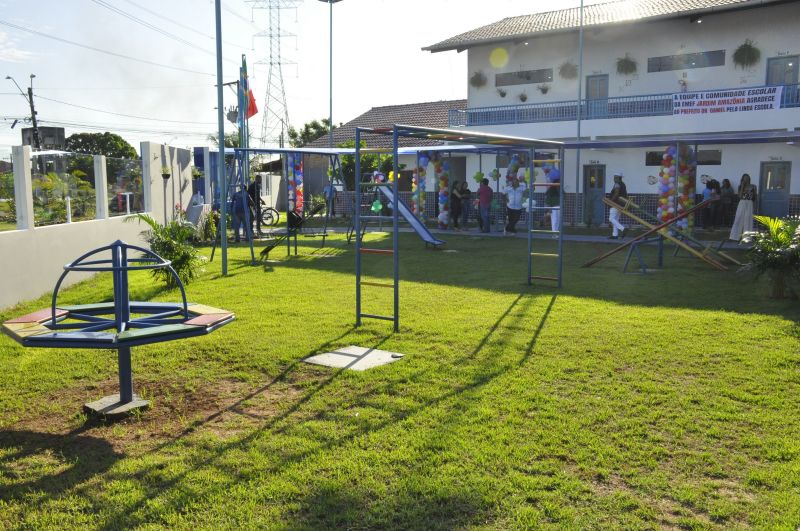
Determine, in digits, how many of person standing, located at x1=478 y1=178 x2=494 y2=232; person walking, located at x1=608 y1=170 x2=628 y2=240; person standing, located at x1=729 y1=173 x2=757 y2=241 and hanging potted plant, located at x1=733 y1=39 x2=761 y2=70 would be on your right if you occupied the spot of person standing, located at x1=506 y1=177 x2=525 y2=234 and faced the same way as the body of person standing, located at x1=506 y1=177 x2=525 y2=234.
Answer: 1

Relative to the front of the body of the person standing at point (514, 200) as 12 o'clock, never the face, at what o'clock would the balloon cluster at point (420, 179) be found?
The balloon cluster is roughly at 4 o'clock from the person standing.

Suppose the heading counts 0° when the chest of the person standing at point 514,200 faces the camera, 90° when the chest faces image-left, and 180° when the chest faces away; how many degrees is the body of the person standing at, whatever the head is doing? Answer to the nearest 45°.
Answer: approximately 0°

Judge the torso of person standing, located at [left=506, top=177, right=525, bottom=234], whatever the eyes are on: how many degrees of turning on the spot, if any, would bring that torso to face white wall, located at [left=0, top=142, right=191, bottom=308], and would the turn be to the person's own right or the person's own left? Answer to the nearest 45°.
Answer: approximately 45° to the person's own right

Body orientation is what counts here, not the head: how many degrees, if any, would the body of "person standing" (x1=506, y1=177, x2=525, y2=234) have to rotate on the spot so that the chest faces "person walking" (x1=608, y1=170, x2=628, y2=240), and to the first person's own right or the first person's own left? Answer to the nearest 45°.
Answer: approximately 90° to the first person's own left

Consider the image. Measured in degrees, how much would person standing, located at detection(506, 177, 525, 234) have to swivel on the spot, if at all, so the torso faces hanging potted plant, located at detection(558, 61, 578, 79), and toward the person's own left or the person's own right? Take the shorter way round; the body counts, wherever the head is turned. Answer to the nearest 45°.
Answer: approximately 180°

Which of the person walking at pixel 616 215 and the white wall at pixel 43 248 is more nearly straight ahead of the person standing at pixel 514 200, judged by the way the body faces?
the white wall

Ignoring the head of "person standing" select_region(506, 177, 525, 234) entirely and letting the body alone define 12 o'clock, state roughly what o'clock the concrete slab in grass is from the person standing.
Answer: The concrete slab in grass is roughly at 12 o'clock from the person standing.

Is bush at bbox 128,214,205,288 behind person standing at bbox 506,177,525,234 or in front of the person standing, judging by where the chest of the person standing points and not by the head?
in front

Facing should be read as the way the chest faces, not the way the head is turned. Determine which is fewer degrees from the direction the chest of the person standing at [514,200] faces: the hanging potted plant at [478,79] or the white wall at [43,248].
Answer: the white wall

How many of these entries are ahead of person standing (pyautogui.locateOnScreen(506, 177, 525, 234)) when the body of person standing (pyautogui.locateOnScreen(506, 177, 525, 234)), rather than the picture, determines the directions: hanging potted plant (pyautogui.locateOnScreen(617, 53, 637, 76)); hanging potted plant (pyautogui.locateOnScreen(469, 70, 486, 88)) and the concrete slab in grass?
1

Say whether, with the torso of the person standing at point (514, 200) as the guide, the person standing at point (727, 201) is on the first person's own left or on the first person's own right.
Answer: on the first person's own left

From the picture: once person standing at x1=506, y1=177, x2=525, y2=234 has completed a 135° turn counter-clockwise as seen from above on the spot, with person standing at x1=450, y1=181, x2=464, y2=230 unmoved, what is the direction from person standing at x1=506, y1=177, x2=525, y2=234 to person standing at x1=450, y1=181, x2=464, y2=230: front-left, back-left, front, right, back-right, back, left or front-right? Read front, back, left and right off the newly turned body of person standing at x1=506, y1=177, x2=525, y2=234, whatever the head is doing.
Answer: left

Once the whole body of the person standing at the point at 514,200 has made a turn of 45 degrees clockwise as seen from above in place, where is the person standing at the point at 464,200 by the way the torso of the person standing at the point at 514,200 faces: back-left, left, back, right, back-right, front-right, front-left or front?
right

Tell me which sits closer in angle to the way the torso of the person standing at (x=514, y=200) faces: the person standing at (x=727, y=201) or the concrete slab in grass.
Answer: the concrete slab in grass

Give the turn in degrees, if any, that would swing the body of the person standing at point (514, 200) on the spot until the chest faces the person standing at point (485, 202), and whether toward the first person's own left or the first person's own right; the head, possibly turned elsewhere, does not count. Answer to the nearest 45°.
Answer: approximately 90° to the first person's own right

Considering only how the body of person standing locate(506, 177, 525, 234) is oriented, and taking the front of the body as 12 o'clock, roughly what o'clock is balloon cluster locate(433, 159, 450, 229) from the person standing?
The balloon cluster is roughly at 4 o'clock from the person standing.
